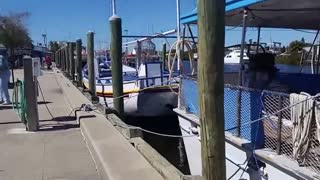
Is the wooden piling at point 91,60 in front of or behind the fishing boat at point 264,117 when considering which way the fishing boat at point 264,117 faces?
in front

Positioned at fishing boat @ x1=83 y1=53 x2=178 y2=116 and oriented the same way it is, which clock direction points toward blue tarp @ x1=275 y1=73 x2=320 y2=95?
The blue tarp is roughly at 7 o'clock from the fishing boat.

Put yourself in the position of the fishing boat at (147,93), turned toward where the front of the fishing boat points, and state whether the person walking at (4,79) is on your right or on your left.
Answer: on your left

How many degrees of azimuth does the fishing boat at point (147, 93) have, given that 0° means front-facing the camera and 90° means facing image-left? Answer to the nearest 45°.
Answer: approximately 135°
